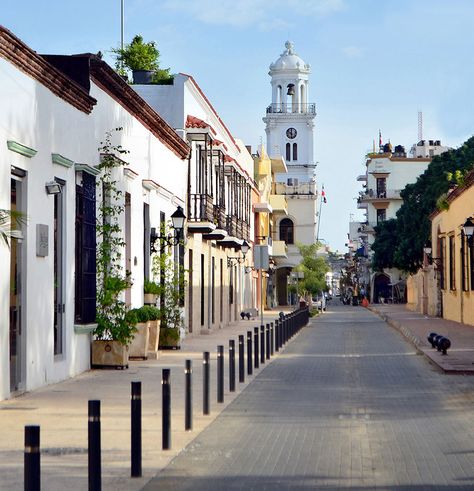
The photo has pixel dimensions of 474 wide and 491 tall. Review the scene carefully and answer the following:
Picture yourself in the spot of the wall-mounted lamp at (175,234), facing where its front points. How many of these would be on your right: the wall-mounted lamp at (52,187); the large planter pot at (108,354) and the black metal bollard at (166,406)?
3

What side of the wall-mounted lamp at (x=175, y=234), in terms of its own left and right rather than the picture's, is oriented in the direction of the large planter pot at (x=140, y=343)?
right

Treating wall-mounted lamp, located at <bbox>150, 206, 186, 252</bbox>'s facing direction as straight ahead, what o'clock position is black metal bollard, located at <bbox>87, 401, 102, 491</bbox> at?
The black metal bollard is roughly at 3 o'clock from the wall-mounted lamp.

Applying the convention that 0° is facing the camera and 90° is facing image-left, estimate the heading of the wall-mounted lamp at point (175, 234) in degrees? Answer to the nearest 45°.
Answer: approximately 270°

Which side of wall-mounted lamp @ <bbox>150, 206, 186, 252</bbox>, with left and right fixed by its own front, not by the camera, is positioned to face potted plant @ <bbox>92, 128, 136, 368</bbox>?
right

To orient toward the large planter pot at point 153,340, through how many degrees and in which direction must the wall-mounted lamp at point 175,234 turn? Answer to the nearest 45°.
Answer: approximately 90° to its right

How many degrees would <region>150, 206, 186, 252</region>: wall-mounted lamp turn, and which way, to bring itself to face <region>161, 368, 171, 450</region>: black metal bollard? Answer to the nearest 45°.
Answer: approximately 90° to its right

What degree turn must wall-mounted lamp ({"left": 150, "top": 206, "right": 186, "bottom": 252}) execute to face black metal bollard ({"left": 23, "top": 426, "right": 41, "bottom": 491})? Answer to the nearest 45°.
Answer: approximately 90° to its right
